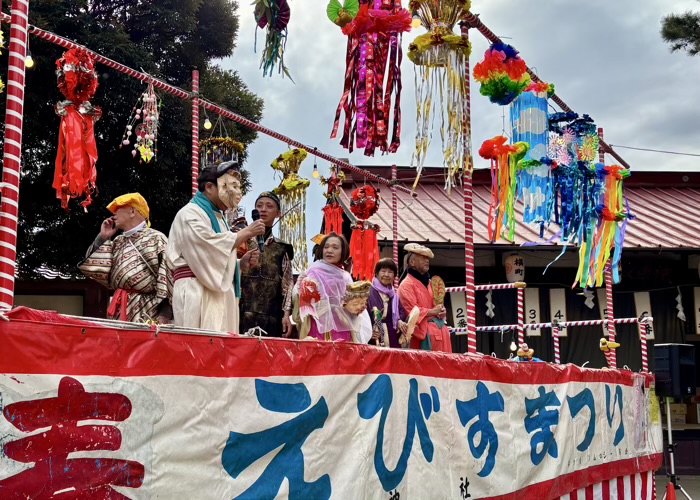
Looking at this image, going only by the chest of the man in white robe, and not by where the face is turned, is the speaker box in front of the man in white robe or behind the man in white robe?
in front

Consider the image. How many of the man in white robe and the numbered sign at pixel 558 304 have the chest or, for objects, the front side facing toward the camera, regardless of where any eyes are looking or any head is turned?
1

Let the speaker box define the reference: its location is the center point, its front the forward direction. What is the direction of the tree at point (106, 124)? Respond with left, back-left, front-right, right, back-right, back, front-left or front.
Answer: back-right

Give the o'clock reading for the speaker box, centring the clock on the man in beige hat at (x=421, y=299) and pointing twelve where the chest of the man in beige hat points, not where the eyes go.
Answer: The speaker box is roughly at 9 o'clock from the man in beige hat.

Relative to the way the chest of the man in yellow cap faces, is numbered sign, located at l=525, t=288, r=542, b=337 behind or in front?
behind

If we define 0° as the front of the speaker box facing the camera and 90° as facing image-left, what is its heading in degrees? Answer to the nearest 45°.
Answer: approximately 315°

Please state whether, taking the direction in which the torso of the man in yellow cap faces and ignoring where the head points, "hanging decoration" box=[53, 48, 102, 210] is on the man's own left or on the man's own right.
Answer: on the man's own right

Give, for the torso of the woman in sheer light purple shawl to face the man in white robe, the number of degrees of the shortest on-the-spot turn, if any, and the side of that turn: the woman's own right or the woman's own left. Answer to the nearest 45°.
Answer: approximately 45° to the woman's own right

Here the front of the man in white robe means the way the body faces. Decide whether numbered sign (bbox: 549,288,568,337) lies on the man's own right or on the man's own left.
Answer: on the man's own left

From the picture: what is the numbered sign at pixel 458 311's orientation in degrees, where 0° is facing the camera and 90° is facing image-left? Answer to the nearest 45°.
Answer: approximately 0°

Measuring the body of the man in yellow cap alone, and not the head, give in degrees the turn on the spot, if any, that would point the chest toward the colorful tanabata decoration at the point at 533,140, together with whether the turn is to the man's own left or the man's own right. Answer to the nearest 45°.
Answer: approximately 135° to the man's own left
